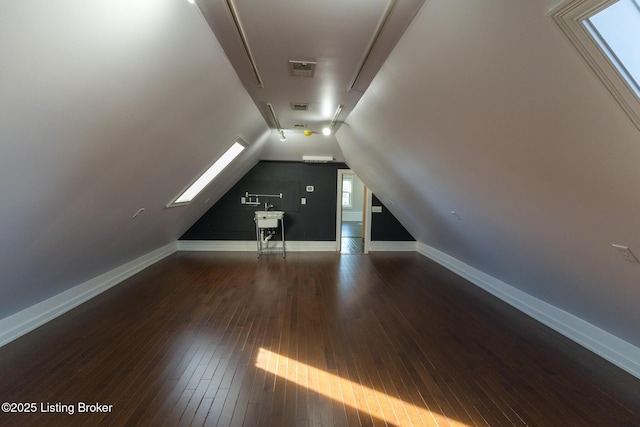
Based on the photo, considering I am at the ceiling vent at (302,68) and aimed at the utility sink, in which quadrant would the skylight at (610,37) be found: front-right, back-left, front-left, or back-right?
back-right

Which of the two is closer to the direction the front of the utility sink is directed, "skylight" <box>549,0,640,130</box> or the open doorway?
the skylight

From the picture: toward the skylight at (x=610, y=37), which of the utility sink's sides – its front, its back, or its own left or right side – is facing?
front

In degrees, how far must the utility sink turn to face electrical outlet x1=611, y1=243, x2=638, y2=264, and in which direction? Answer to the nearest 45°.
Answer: approximately 45° to its left

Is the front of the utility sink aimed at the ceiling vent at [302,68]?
yes

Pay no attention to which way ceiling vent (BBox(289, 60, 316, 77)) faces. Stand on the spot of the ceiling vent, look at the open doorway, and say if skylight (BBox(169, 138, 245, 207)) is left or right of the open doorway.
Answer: left

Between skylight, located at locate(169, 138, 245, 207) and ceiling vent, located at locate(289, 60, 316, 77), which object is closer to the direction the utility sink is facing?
the ceiling vent

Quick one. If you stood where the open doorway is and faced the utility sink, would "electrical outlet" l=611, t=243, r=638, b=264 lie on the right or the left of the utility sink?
left

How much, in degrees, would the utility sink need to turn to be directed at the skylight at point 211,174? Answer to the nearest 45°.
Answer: approximately 45° to its right

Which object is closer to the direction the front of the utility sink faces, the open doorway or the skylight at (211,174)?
the skylight

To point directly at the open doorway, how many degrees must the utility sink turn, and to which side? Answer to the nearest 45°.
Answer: approximately 135° to its left

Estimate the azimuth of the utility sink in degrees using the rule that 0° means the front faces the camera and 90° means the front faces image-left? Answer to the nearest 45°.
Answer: approximately 0°
